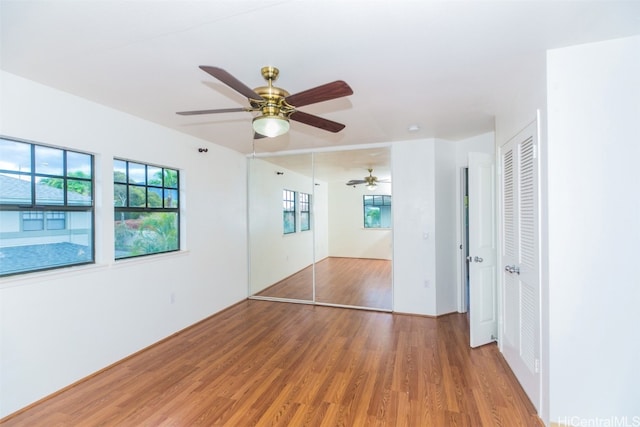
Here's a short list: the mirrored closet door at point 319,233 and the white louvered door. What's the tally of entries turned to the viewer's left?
1

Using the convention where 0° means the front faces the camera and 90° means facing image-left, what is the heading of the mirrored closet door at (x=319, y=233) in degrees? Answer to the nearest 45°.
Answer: approximately 0°

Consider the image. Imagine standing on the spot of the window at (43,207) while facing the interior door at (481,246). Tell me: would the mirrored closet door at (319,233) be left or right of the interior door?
left

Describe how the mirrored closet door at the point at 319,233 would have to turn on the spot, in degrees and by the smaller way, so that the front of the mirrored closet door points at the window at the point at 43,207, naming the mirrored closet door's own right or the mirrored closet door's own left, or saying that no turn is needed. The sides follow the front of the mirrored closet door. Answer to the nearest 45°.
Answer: approximately 45° to the mirrored closet door's own right

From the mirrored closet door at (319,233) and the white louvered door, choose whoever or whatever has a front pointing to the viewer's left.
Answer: the white louvered door

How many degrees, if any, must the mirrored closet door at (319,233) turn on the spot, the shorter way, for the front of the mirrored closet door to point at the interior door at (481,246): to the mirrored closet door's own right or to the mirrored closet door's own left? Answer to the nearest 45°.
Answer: approximately 45° to the mirrored closet door's own left

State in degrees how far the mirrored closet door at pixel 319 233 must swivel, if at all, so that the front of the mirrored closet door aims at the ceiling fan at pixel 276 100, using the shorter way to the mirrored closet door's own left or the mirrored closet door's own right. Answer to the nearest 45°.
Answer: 0° — it already faces it

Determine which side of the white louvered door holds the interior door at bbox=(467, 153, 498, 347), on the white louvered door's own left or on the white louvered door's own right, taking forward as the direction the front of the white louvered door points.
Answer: on the white louvered door's own right

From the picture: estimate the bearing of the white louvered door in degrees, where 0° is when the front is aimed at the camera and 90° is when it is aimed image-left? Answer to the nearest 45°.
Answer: approximately 90°
